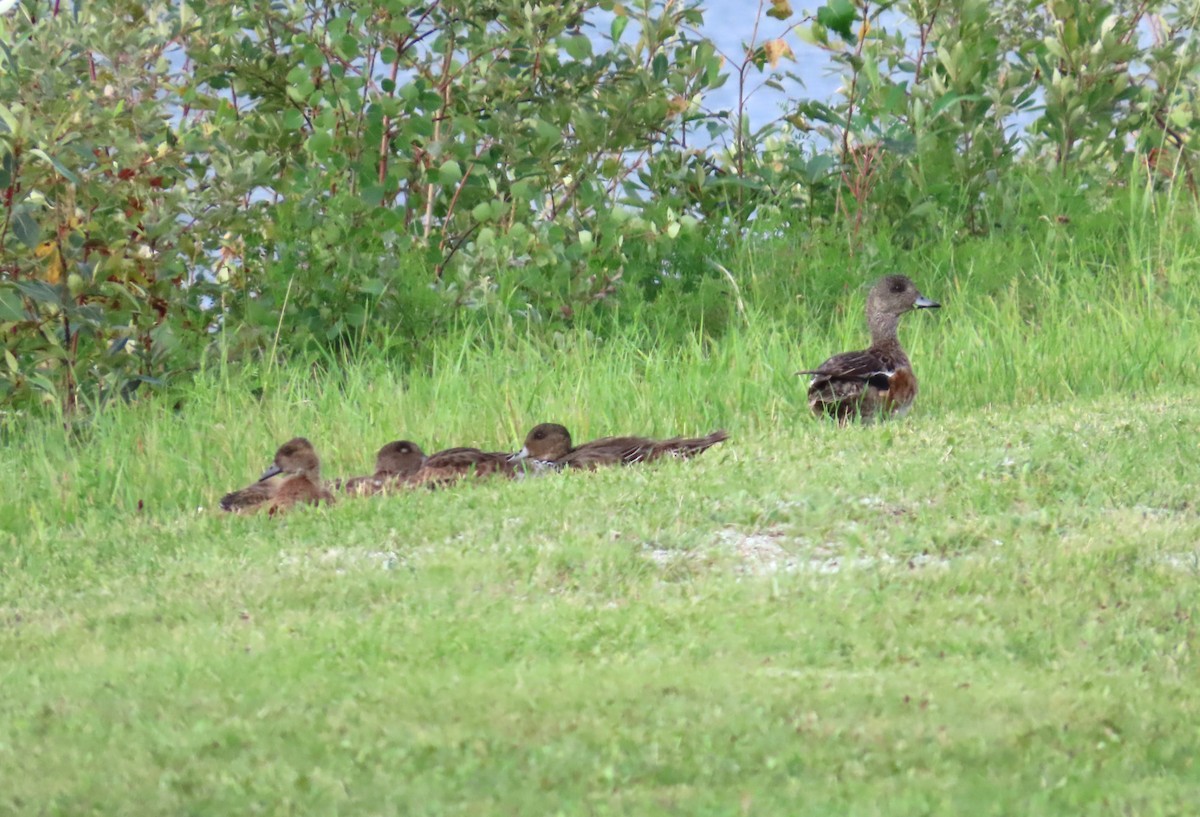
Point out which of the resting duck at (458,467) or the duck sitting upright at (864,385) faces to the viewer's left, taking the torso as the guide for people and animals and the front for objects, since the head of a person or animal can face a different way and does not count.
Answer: the resting duck at (458,467)

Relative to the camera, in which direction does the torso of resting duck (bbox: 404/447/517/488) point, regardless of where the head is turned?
to the viewer's left

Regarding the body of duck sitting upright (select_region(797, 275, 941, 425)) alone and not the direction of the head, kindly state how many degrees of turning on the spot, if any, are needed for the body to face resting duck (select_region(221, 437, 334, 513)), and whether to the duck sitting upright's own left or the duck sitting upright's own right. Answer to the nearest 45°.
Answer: approximately 135° to the duck sitting upright's own right

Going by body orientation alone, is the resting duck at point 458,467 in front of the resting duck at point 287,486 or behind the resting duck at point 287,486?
in front

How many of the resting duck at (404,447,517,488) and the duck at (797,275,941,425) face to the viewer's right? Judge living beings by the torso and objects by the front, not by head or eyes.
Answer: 1

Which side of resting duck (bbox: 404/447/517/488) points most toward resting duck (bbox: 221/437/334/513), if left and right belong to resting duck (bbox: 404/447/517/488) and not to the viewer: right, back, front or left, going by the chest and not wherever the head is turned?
front

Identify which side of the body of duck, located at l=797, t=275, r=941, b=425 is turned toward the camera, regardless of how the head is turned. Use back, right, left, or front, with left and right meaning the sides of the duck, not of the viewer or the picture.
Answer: right

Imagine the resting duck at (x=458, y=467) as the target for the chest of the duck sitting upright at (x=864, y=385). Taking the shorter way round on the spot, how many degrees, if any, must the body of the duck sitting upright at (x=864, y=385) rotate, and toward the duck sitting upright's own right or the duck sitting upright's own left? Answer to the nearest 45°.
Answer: approximately 135° to the duck sitting upright's own right

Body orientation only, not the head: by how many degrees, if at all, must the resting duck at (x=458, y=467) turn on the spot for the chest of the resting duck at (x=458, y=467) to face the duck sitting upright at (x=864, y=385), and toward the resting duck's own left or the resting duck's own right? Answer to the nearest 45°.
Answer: approximately 180°

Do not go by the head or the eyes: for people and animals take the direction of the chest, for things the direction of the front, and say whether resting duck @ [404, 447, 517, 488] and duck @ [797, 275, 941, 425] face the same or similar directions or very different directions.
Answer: very different directions
